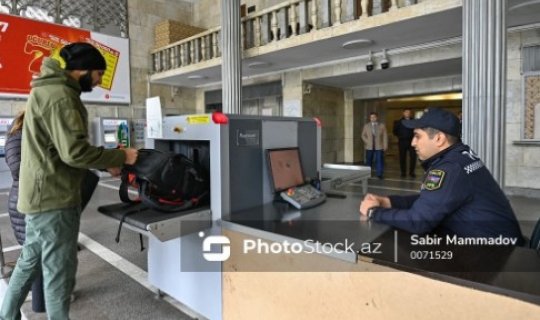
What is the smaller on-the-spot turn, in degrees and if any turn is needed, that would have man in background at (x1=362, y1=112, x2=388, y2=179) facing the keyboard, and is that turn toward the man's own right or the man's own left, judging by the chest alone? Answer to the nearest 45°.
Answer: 0° — they already face it

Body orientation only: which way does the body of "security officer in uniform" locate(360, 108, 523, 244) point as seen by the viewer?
to the viewer's left

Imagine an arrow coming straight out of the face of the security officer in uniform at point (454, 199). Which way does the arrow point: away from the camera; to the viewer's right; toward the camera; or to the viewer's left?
to the viewer's left

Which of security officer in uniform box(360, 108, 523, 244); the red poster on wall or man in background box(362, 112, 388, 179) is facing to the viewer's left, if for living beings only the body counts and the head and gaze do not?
the security officer in uniform

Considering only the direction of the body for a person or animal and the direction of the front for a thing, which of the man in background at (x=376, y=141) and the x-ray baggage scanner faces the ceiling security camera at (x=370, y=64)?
the man in background

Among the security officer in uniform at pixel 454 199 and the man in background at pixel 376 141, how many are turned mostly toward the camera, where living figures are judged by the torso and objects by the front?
1

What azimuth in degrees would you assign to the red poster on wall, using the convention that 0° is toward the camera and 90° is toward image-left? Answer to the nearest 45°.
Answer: approximately 315°

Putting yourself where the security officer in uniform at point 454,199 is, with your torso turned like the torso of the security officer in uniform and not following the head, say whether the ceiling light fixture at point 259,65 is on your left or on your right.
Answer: on your right

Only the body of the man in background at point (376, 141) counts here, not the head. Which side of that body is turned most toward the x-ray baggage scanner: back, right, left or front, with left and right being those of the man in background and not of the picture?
front
